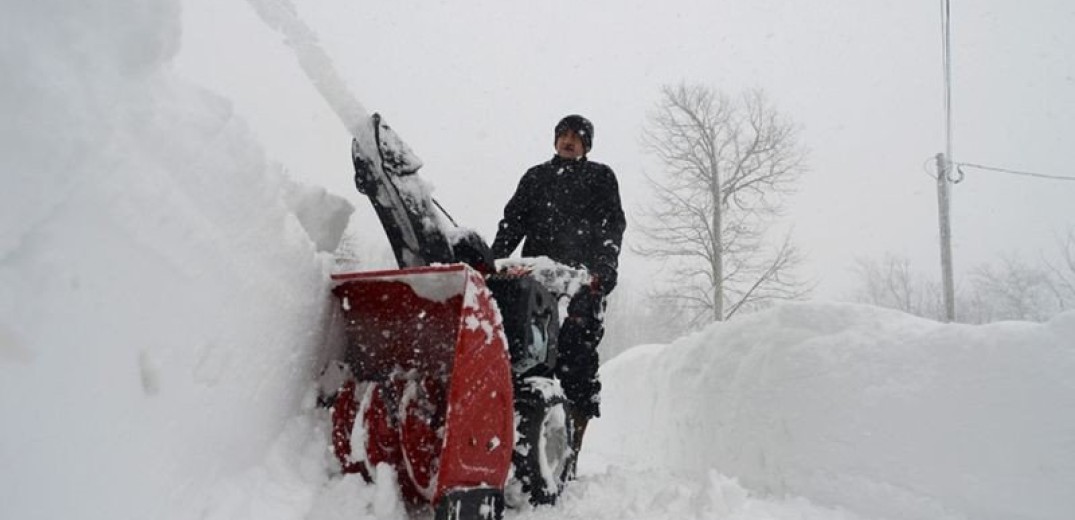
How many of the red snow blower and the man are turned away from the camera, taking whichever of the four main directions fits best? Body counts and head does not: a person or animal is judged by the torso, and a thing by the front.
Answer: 0

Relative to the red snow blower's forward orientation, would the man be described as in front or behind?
behind

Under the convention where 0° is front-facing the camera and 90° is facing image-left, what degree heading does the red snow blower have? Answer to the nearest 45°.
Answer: approximately 45°

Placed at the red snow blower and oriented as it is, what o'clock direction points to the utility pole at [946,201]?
The utility pole is roughly at 6 o'clock from the red snow blower.

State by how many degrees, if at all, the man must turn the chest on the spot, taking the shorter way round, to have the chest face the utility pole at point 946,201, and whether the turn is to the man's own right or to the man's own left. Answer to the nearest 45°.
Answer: approximately 180°

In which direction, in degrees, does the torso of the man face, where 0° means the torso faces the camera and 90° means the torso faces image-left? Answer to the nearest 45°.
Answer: approximately 45°
